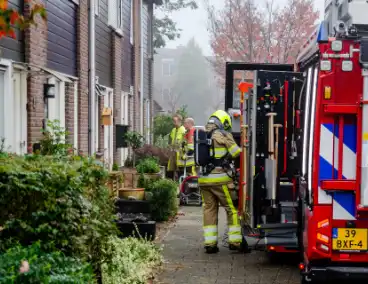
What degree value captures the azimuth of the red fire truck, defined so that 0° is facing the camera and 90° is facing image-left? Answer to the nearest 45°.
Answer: approximately 180°

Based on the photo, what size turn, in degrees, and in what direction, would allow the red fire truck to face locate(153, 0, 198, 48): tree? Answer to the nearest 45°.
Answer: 0° — it already faces it

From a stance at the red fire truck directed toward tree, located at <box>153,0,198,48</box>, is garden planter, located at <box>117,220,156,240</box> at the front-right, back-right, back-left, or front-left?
front-left

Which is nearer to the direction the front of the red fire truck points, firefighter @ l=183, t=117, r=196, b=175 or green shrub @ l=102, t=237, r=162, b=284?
the firefighter

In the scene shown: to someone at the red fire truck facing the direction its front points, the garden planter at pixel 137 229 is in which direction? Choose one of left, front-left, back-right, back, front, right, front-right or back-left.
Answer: front-left

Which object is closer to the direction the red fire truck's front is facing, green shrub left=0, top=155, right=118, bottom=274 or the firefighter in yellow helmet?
the firefighter in yellow helmet

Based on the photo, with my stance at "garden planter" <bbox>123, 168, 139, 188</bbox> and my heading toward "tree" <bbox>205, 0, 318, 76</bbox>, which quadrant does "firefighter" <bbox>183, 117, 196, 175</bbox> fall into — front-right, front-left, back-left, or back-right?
front-right

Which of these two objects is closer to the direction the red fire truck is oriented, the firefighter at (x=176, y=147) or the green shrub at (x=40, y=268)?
the firefighter

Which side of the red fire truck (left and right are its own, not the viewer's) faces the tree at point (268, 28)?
front
